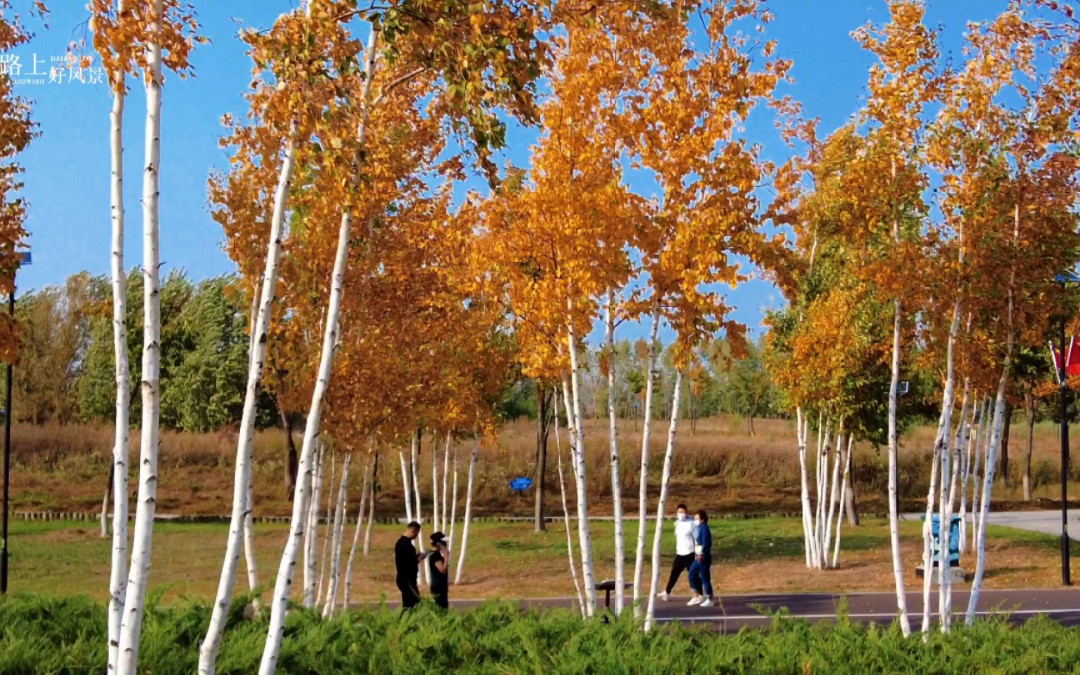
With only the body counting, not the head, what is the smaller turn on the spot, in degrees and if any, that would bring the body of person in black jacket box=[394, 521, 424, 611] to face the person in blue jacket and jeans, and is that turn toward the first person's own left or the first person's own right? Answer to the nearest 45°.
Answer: approximately 45° to the first person's own left

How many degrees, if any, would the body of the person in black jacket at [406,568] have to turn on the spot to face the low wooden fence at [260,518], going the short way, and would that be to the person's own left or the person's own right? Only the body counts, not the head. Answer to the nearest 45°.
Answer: approximately 90° to the person's own left

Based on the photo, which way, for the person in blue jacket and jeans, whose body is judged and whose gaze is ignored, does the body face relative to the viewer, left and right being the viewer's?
facing to the left of the viewer

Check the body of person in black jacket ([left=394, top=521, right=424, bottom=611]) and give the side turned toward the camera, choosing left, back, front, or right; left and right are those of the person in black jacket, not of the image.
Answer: right

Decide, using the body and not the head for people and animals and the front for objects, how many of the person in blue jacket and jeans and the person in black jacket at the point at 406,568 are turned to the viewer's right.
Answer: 1
